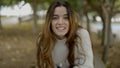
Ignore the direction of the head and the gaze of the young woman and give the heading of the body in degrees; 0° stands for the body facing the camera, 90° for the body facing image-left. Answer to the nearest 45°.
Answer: approximately 0°
